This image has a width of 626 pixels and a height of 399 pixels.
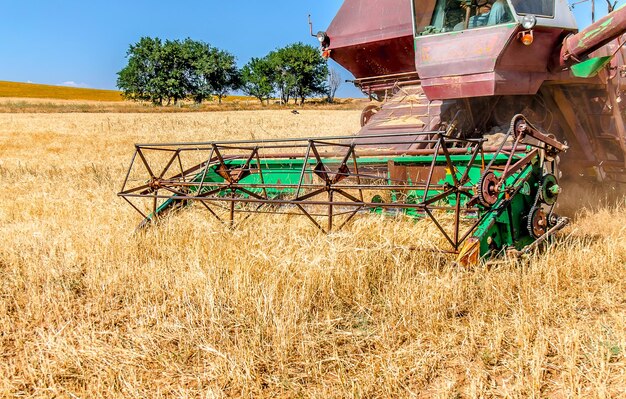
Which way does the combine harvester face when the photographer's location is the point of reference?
facing the viewer and to the left of the viewer
